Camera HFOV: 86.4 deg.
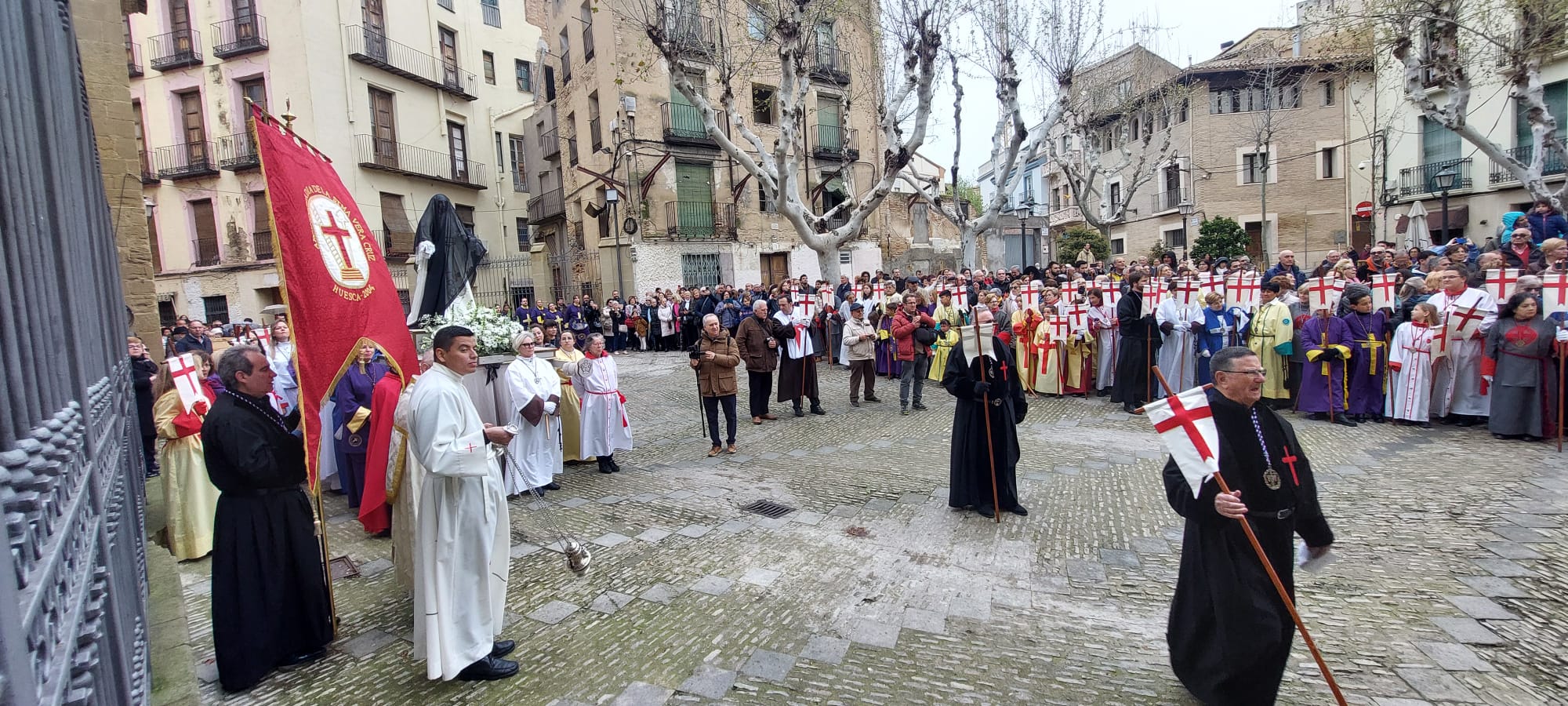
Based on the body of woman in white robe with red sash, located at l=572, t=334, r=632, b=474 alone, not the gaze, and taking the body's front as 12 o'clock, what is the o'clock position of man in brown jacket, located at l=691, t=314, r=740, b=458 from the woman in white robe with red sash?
The man in brown jacket is roughly at 10 o'clock from the woman in white robe with red sash.

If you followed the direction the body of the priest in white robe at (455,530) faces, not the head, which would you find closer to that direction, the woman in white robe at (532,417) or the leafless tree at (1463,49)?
the leafless tree

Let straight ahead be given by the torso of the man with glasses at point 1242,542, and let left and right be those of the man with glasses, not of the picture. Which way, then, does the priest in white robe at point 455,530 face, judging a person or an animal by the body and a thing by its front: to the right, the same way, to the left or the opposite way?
to the left

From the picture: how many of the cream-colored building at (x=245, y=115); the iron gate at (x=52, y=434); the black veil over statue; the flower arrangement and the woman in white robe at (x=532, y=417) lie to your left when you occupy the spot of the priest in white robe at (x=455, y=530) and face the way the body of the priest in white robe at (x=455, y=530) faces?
4

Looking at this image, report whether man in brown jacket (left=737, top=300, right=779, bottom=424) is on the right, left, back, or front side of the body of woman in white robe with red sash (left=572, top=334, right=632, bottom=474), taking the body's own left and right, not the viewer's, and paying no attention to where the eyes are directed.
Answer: left

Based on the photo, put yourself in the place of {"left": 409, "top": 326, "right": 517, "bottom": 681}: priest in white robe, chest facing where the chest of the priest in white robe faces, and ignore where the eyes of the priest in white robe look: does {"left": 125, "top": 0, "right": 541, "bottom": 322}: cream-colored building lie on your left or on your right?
on your left

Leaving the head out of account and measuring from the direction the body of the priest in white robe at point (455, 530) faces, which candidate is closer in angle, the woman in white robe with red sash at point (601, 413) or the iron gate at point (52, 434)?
the woman in white robe with red sash

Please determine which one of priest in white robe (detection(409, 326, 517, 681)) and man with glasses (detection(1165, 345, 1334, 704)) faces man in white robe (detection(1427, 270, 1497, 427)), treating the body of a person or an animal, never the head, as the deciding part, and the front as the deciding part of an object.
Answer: priest in white robe (detection(409, 326, 517, 681))

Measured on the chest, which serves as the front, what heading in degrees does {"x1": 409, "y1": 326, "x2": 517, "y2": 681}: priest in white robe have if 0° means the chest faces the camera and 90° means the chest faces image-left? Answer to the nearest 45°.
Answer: approximately 270°

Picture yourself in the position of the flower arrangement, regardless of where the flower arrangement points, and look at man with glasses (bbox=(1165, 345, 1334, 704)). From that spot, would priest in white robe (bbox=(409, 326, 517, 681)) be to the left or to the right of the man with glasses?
right

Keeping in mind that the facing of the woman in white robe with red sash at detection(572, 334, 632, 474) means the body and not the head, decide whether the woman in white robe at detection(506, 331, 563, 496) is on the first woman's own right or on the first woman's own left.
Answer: on the first woman's own right
